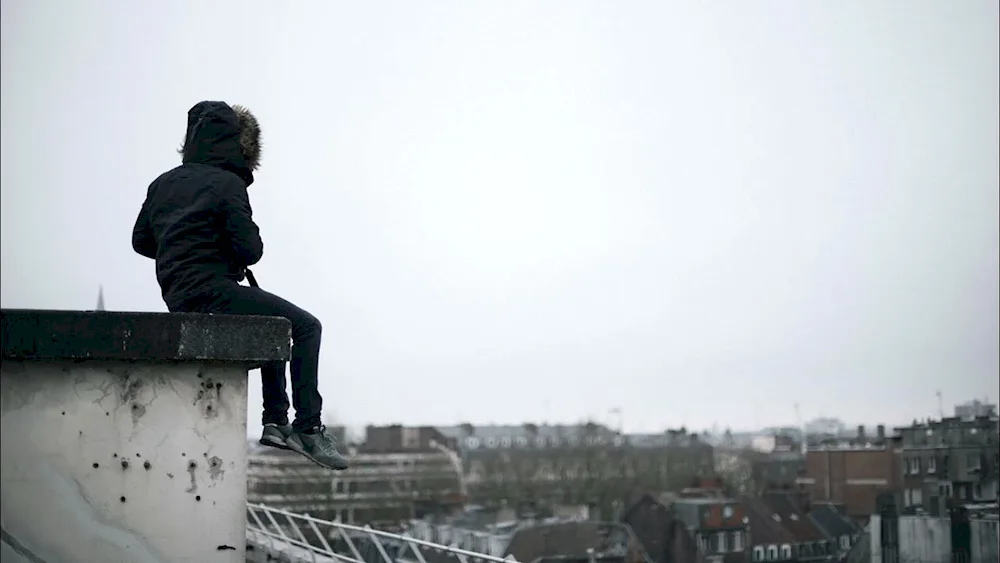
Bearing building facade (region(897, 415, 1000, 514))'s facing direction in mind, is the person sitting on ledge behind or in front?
in front

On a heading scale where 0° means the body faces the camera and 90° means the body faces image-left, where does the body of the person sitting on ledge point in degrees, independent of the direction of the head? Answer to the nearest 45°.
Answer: approximately 225°

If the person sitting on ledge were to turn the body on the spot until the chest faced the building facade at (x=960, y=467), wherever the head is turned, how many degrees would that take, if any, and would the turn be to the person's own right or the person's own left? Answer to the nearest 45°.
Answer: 0° — they already face it

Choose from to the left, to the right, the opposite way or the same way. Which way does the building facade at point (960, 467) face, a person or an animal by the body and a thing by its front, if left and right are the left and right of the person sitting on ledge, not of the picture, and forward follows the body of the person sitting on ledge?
the opposite way

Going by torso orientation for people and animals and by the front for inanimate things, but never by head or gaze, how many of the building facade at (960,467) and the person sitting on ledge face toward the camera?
1

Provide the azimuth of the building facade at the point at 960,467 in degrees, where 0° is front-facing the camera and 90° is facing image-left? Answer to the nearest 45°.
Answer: approximately 0°

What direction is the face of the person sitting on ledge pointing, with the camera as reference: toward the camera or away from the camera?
away from the camera
